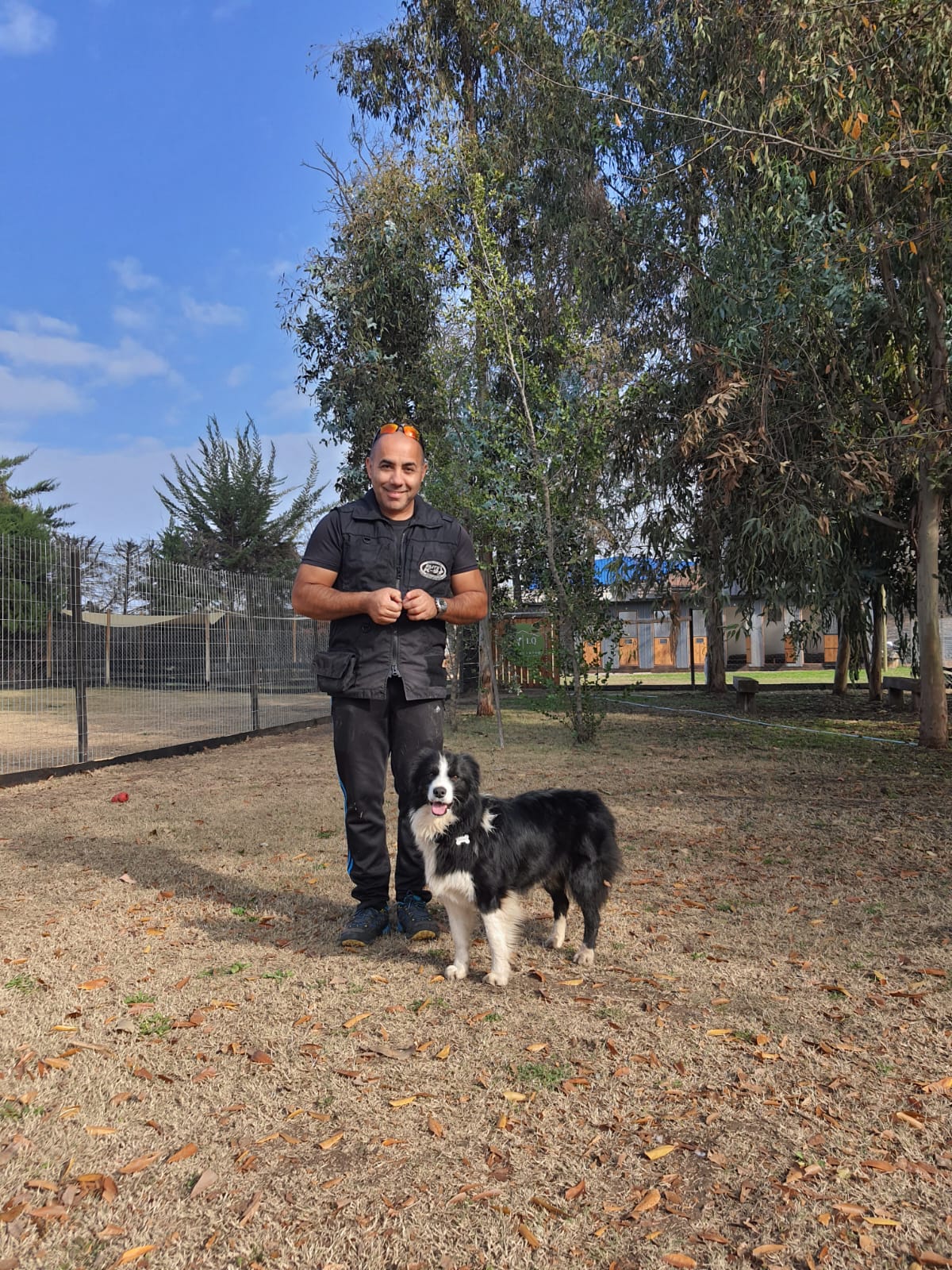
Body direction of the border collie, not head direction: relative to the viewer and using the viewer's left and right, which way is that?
facing the viewer and to the left of the viewer

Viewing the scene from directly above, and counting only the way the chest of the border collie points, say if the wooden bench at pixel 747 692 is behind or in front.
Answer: behind

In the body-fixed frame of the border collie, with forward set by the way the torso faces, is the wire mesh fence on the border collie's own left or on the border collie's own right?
on the border collie's own right

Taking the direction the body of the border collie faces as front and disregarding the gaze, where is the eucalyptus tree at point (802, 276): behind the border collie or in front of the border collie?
behind

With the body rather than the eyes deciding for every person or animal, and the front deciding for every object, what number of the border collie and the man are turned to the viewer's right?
0

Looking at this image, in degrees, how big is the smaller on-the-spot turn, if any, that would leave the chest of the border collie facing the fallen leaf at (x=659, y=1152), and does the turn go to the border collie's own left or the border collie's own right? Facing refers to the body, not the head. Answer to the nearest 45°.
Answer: approximately 45° to the border collie's own left

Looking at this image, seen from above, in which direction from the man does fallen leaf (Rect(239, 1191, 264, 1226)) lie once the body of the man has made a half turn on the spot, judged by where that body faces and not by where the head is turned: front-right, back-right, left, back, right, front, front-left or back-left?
back

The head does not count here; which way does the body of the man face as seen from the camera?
toward the camera

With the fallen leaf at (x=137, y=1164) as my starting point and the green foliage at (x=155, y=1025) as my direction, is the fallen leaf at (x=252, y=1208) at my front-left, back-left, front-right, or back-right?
back-right

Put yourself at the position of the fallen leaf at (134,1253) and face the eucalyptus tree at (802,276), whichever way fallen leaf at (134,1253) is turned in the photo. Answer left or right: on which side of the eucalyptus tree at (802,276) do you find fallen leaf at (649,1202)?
right

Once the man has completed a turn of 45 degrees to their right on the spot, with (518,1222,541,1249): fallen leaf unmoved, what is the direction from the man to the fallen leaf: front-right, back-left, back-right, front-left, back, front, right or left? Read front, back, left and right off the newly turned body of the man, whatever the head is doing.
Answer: front-left

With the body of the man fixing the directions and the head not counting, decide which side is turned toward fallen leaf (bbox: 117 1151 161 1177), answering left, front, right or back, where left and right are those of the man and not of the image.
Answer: front

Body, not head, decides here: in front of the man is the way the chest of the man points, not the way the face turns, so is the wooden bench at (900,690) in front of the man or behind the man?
behind

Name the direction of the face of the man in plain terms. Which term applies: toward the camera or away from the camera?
toward the camera
